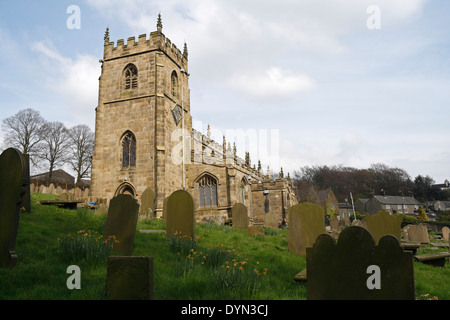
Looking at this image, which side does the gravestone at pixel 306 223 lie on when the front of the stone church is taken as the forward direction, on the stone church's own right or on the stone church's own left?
on the stone church's own left

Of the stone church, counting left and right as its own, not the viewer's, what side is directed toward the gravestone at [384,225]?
left

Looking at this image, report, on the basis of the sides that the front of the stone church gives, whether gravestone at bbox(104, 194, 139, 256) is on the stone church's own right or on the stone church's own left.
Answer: on the stone church's own left

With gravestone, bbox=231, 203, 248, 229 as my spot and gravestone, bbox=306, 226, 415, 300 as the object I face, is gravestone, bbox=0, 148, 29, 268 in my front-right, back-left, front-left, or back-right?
front-right

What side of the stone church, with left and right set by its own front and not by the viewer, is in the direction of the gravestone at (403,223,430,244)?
left

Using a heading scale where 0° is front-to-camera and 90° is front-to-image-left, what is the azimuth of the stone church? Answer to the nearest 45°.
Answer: approximately 45°

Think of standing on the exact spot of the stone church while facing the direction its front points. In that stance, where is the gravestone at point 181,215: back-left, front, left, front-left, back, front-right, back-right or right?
front-left
